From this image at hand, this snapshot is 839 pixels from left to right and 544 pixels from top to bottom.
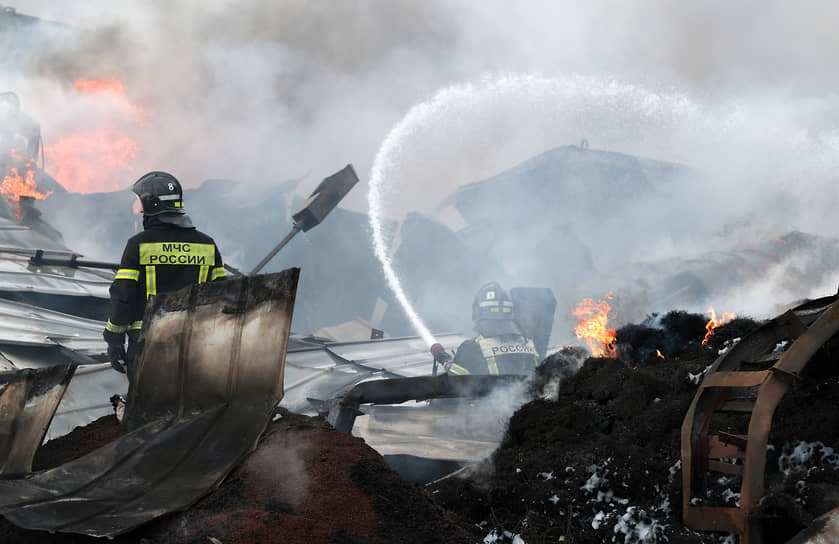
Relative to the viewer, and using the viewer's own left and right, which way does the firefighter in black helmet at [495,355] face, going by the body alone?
facing away from the viewer and to the left of the viewer

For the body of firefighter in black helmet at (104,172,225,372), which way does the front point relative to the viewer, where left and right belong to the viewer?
facing away from the viewer and to the left of the viewer

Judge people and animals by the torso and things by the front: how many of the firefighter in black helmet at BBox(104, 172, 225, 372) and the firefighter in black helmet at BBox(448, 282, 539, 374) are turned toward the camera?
0

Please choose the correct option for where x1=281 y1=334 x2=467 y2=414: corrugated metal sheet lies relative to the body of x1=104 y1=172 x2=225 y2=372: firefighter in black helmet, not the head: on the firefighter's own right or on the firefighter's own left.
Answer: on the firefighter's own right

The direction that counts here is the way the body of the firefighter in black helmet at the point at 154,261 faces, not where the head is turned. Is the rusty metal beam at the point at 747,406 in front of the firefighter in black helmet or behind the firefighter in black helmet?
behind

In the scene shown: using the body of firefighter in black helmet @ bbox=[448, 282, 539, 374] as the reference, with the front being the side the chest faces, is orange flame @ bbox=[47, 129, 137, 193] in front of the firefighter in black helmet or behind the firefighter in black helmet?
in front

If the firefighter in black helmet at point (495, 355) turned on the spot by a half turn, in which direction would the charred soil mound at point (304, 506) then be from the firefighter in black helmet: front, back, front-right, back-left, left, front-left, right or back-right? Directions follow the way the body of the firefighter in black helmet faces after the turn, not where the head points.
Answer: front-right

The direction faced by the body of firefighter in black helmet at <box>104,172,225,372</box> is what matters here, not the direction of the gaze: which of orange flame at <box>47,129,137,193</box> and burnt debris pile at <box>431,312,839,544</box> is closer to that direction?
the orange flame

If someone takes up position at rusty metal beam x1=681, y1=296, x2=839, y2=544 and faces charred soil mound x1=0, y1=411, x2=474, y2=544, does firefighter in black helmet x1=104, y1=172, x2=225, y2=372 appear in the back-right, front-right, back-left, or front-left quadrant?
front-right

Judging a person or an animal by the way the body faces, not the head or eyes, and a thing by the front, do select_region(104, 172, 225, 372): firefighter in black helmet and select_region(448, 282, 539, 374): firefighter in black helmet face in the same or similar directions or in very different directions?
same or similar directions

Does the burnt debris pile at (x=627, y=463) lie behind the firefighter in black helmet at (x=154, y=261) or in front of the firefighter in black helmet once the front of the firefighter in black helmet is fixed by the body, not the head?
behind

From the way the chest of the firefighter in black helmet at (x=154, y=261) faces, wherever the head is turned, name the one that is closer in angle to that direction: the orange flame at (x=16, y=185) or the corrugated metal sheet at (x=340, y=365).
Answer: the orange flame

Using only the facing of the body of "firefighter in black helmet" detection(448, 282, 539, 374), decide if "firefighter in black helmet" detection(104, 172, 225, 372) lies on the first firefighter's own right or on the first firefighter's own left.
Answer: on the first firefighter's own left
